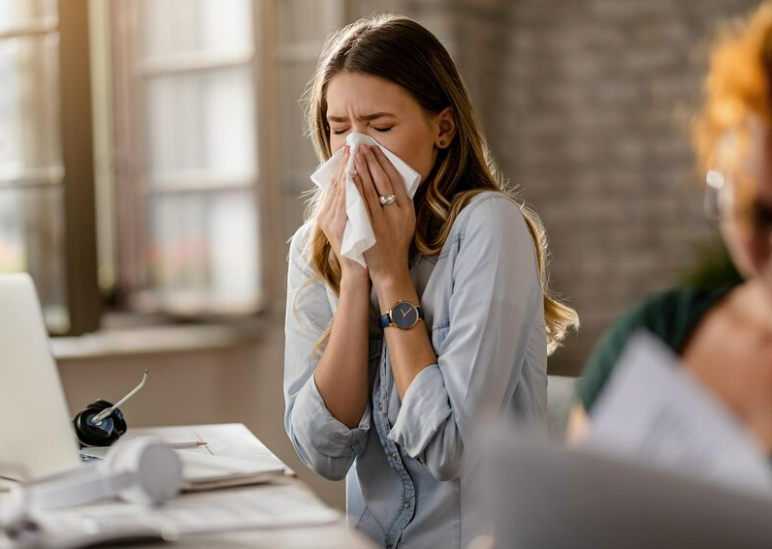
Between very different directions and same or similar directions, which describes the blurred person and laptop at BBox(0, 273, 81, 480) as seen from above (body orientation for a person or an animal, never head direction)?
very different directions

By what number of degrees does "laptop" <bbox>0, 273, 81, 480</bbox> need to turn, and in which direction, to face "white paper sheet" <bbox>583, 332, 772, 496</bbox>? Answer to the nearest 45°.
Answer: approximately 90° to its right

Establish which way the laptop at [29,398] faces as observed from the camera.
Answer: facing away from the viewer and to the right of the viewer

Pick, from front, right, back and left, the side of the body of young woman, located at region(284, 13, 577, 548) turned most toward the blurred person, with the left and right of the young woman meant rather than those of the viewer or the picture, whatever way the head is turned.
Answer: left

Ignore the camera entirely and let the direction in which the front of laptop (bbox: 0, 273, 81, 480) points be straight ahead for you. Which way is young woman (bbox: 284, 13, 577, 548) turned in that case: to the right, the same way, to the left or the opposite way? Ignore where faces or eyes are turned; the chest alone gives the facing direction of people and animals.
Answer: the opposite way

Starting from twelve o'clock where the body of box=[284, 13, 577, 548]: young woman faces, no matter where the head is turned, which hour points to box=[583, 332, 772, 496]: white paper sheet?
The white paper sheet is roughly at 10 o'clock from the young woman.

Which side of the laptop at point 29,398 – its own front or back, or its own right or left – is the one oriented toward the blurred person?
right
